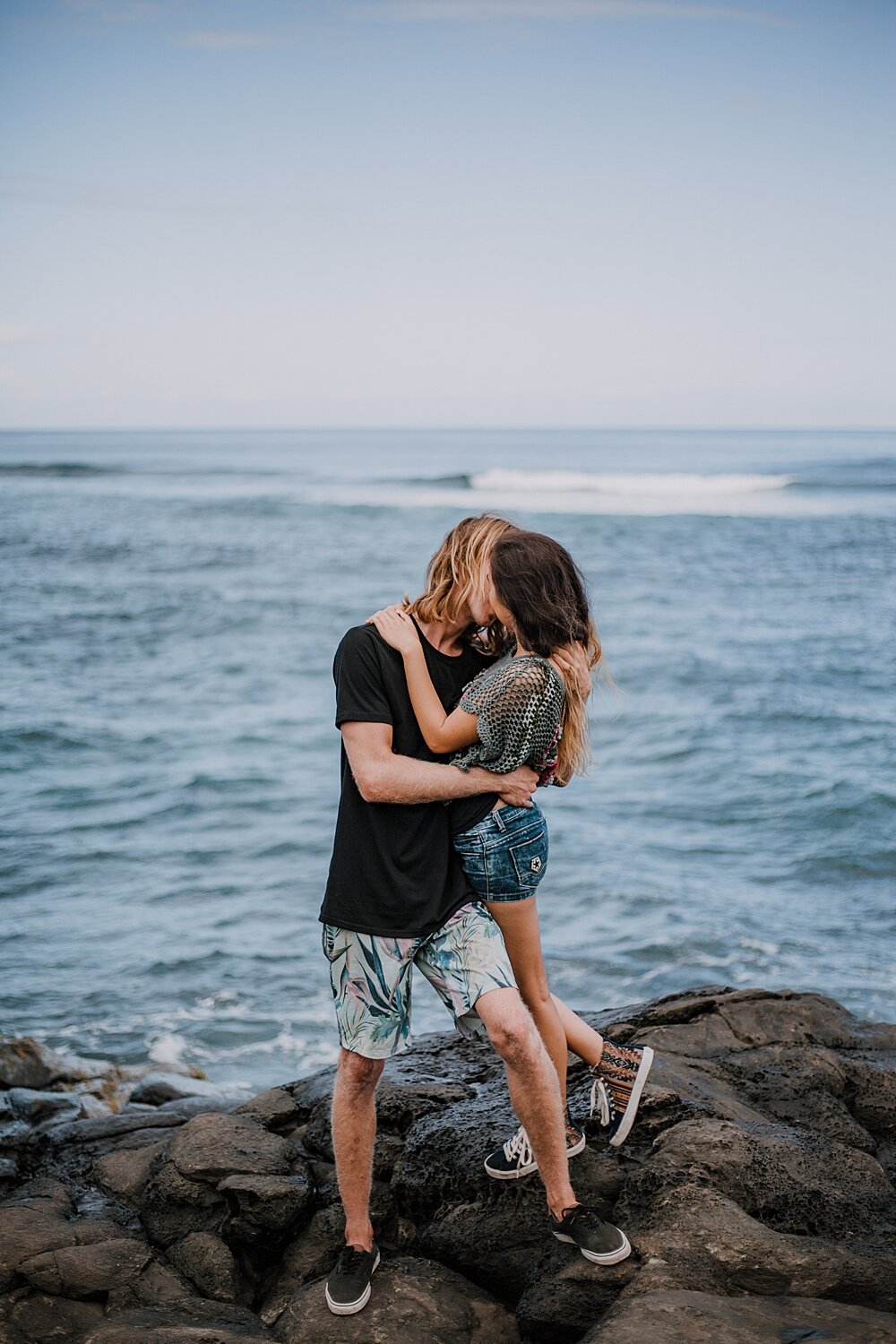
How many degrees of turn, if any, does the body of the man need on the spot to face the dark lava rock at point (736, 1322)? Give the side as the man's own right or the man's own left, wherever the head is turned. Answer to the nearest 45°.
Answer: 0° — they already face it

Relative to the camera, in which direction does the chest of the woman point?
to the viewer's left

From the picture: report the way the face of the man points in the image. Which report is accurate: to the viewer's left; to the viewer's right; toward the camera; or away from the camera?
to the viewer's right
